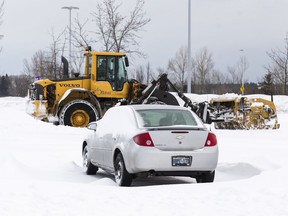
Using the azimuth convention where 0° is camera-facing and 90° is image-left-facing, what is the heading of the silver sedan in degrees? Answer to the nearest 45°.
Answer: approximately 135°
